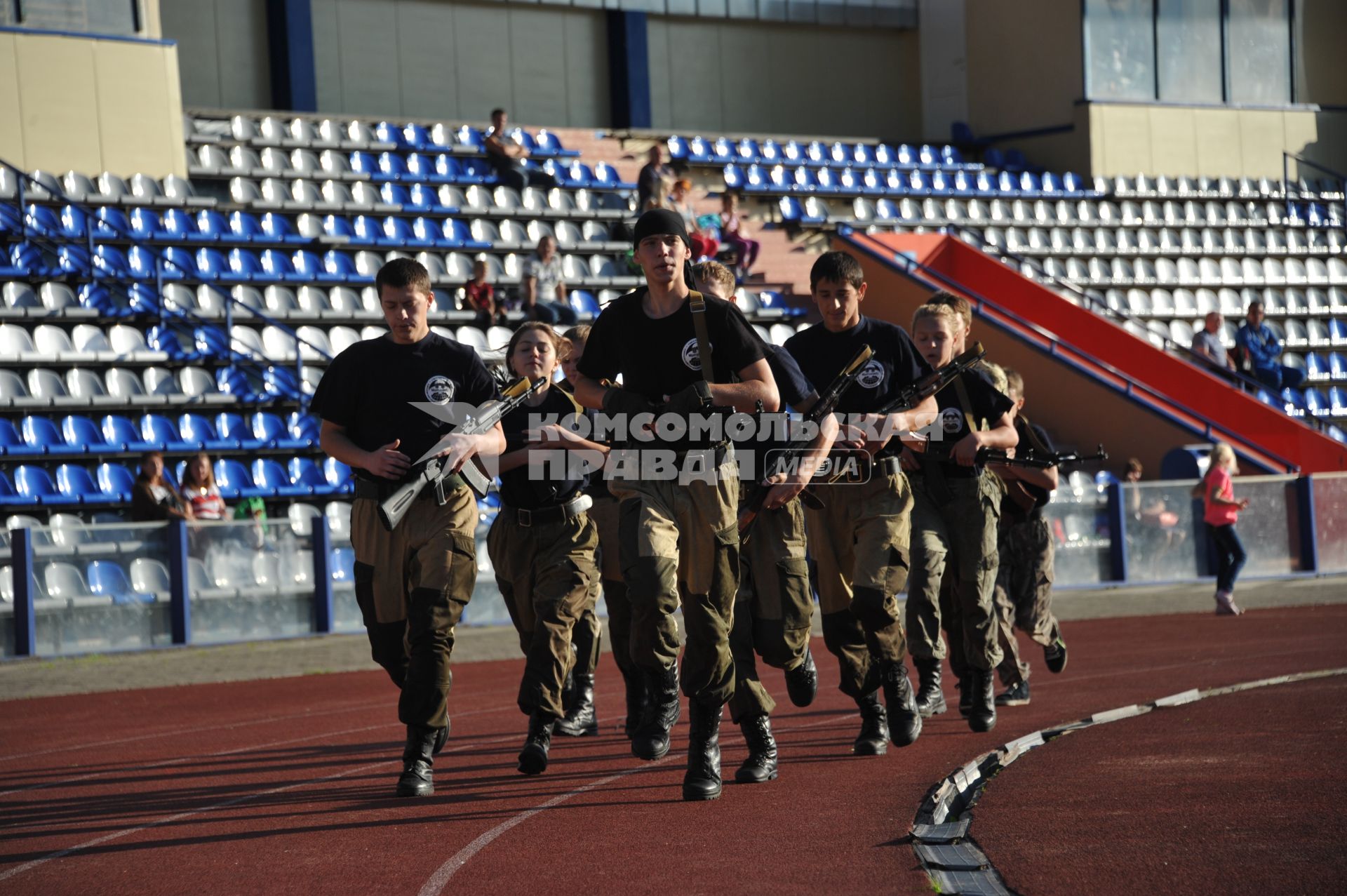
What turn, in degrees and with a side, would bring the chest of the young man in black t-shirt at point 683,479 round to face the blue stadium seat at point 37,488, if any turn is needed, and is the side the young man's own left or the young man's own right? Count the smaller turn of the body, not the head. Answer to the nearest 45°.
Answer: approximately 135° to the young man's own right

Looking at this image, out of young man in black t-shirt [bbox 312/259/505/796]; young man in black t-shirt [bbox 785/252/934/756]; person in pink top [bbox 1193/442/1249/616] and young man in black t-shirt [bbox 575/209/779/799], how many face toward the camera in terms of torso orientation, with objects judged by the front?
3

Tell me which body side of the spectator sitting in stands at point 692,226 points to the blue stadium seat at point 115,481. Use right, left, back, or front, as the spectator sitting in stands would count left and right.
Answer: right

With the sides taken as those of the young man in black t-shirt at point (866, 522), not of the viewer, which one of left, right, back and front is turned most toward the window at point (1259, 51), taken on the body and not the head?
back

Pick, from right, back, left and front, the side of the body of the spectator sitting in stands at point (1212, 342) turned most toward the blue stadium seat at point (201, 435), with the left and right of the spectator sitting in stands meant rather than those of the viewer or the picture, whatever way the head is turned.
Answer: right

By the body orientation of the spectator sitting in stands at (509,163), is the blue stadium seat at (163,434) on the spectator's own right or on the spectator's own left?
on the spectator's own right

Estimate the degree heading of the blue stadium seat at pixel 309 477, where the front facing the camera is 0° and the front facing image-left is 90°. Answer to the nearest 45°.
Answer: approximately 315°

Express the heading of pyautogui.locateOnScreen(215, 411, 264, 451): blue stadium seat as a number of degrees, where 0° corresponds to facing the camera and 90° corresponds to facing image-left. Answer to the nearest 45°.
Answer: approximately 315°

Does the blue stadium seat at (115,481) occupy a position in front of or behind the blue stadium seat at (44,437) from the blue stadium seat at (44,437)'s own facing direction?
in front

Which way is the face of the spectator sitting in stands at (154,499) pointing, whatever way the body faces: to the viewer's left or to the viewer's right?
to the viewer's right

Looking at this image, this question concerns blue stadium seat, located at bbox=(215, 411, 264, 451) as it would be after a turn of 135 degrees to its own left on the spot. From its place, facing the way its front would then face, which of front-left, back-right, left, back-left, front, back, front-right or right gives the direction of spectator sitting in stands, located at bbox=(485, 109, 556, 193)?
front-right

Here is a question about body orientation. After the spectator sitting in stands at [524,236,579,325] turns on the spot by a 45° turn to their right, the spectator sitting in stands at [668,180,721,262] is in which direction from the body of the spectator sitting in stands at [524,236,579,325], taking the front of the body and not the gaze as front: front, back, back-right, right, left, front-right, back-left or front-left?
back-left

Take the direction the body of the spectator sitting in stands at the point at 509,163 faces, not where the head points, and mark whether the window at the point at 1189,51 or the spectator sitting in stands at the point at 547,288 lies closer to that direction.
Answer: the spectator sitting in stands

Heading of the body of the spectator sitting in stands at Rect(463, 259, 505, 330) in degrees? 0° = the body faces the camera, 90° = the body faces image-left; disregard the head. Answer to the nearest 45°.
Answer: approximately 315°
